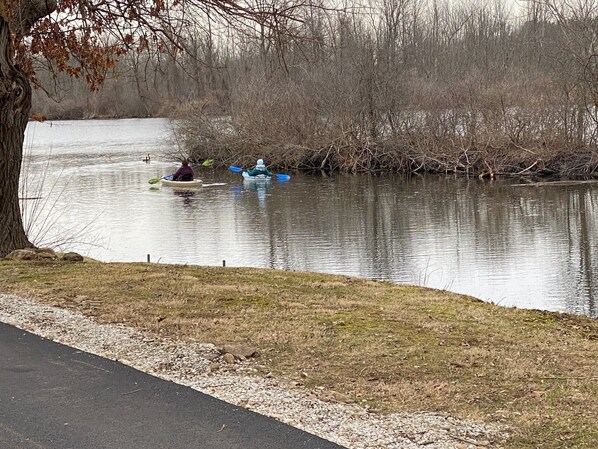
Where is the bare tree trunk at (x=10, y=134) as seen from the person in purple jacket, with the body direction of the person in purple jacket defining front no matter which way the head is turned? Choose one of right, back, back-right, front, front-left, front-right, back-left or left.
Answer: back-left

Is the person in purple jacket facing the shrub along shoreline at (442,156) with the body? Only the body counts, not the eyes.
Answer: no

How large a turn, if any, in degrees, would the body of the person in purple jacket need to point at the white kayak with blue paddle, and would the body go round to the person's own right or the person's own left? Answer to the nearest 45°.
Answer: approximately 90° to the person's own right

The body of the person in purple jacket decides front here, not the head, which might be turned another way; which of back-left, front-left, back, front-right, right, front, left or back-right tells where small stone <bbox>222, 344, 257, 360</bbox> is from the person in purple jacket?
back-left

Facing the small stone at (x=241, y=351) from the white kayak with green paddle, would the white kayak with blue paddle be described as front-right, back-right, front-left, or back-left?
back-left

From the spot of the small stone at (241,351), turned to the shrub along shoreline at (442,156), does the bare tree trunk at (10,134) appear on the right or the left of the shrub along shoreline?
left

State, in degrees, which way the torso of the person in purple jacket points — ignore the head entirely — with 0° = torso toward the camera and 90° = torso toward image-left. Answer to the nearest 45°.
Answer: approximately 135°

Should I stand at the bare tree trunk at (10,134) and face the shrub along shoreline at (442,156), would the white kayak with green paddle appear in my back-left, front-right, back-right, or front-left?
front-left
